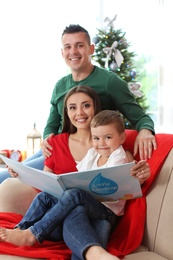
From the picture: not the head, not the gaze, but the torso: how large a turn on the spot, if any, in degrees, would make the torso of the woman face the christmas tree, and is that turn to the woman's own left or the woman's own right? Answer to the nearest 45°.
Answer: approximately 180°

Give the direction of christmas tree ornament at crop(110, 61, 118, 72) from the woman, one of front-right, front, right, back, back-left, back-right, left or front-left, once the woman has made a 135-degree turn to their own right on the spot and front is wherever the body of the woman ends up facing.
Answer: front-right

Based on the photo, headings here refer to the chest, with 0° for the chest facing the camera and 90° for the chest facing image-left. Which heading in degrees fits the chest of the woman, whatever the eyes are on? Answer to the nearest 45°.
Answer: approximately 0°

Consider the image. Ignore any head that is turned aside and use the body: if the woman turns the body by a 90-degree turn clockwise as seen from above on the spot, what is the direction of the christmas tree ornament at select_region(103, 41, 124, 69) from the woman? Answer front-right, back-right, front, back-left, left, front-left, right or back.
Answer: right
